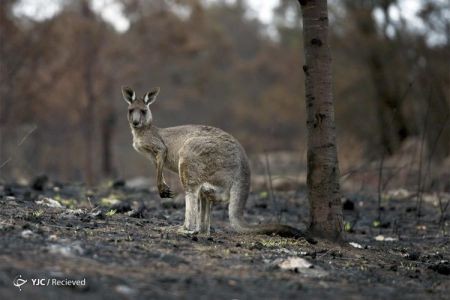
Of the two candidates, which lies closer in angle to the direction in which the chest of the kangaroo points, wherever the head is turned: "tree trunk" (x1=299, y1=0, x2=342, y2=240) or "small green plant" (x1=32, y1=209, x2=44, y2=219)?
the small green plant

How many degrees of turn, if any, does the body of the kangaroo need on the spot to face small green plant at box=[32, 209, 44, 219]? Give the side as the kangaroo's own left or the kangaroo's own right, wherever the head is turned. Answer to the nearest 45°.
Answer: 0° — it already faces it

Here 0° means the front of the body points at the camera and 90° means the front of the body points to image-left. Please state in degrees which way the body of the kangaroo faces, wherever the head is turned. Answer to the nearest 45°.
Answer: approximately 90°

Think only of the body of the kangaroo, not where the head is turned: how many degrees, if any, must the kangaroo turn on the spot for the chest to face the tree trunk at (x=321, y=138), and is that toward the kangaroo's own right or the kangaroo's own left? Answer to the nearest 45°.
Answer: approximately 180°

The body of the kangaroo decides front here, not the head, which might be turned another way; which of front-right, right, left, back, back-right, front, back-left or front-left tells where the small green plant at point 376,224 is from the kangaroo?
back-right
